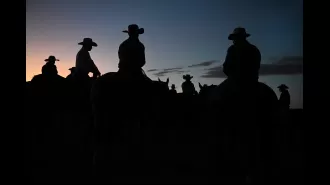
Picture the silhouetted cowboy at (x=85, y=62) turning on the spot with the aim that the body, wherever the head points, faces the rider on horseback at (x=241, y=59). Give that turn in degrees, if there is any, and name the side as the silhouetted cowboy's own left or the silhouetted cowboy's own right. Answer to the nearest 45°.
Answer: approximately 45° to the silhouetted cowboy's own right

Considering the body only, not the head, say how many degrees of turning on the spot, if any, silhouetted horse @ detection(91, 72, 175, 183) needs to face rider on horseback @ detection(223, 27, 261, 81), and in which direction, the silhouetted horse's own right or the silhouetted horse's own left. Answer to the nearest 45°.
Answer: approximately 45° to the silhouetted horse's own right

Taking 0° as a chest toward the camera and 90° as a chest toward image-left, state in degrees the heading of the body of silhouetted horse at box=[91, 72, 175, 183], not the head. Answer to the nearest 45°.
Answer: approximately 225°

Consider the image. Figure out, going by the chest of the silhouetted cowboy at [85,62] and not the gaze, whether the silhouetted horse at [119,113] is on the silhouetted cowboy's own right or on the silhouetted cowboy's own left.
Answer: on the silhouetted cowboy's own right

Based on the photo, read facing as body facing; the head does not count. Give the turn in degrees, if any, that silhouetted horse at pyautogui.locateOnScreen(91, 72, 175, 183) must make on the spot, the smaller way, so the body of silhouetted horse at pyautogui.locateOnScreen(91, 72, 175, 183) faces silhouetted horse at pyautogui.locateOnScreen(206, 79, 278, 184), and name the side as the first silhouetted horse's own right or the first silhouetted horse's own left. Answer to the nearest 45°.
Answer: approximately 45° to the first silhouetted horse's own right

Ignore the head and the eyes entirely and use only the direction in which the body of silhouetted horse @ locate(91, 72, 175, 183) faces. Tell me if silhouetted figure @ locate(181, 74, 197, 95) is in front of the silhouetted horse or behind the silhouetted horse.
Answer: in front
